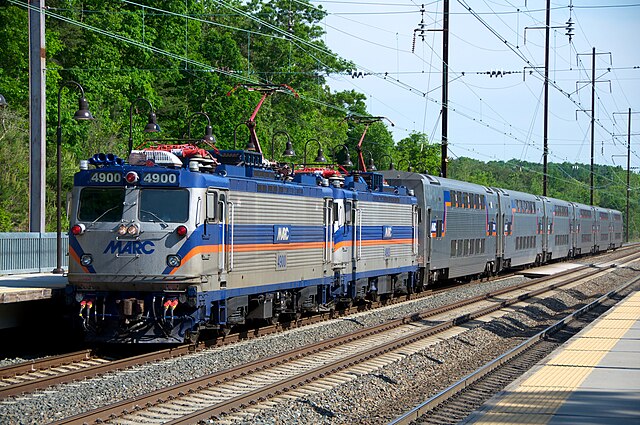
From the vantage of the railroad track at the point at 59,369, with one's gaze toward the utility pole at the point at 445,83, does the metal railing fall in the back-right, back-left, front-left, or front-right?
front-left

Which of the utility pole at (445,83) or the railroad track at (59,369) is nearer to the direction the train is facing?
the railroad track

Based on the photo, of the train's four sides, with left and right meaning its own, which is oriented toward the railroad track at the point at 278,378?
left

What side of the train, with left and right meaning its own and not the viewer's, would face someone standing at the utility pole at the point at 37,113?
right

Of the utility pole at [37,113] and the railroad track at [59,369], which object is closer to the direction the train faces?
the railroad track

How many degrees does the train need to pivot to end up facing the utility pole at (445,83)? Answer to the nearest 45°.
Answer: approximately 135° to its right

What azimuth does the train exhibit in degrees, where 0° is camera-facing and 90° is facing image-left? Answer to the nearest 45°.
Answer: approximately 45°

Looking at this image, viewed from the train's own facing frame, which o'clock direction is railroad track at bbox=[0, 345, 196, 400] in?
The railroad track is roughly at 12 o'clock from the train.
